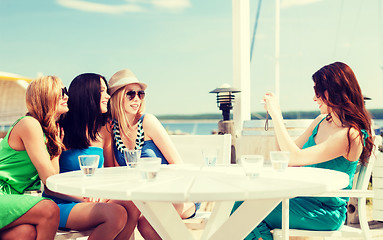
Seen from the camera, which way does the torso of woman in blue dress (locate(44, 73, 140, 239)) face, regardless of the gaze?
to the viewer's right

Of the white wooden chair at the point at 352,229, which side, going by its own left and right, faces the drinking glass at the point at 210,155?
front

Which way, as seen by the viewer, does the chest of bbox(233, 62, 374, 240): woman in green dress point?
to the viewer's left

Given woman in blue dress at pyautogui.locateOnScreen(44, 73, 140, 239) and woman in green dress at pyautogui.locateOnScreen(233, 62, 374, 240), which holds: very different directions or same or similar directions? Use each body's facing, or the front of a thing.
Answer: very different directions

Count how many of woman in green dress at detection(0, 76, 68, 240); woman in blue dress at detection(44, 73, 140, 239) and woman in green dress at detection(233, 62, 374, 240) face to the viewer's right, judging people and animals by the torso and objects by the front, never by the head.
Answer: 2

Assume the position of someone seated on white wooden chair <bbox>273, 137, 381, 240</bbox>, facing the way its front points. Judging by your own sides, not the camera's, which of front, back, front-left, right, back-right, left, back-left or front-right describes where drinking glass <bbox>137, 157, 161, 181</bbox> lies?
front-left

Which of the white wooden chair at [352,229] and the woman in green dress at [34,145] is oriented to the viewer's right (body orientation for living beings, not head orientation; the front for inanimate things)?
the woman in green dress

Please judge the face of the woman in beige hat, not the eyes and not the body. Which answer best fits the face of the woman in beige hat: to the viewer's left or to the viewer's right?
to the viewer's right

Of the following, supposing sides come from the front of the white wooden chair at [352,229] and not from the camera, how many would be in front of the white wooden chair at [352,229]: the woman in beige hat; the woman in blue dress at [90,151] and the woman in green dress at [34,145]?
3

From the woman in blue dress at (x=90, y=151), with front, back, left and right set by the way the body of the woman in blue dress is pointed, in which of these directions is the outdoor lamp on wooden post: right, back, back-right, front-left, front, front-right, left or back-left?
front-left

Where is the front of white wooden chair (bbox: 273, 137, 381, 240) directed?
to the viewer's left
